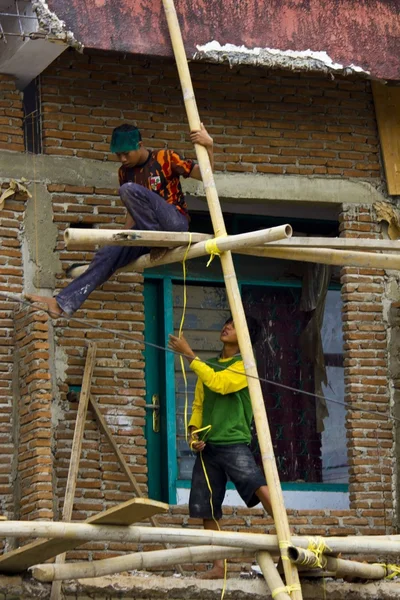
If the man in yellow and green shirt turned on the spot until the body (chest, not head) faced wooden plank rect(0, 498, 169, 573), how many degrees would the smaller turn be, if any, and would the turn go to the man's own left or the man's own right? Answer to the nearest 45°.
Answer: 0° — they already face it

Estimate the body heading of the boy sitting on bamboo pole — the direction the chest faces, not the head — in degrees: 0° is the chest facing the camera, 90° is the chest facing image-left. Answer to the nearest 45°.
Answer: approximately 45°

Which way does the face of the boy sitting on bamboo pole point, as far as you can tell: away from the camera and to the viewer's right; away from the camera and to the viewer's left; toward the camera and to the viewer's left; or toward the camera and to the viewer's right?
toward the camera and to the viewer's left

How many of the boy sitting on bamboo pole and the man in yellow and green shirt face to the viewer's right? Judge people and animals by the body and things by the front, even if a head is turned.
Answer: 0

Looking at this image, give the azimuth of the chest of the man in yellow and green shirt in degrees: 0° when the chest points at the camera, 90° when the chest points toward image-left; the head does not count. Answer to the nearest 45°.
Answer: approximately 45°
